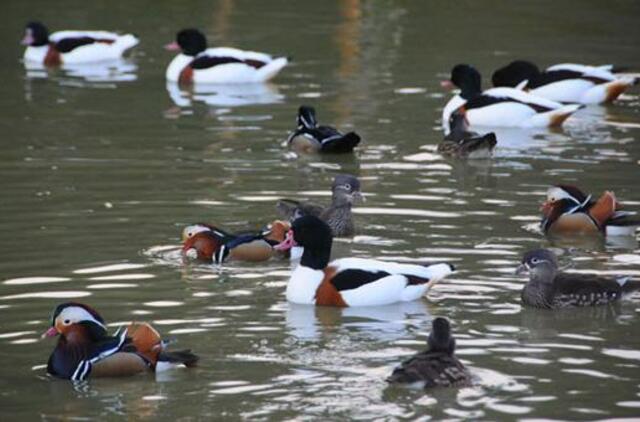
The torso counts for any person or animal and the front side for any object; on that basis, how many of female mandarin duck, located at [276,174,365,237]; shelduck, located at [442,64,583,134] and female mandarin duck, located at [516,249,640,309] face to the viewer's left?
2

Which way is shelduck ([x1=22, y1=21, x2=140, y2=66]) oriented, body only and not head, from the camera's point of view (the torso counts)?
to the viewer's left

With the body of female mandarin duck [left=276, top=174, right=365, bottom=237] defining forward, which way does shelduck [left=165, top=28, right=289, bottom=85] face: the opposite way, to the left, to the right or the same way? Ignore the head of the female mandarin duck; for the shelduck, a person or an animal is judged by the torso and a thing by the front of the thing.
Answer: the opposite way

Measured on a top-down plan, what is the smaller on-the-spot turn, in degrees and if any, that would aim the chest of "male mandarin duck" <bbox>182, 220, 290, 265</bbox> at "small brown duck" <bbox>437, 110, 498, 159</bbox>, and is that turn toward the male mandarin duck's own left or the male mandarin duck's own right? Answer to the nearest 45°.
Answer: approximately 135° to the male mandarin duck's own right

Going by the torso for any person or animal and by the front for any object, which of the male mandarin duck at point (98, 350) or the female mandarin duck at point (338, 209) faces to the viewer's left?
the male mandarin duck

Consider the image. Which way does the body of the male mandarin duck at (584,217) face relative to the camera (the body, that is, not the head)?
to the viewer's left

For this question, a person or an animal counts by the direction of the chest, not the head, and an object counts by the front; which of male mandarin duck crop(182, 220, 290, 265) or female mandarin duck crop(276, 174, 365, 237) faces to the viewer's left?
the male mandarin duck

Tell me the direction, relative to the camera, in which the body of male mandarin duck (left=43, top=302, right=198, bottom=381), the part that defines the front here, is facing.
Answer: to the viewer's left

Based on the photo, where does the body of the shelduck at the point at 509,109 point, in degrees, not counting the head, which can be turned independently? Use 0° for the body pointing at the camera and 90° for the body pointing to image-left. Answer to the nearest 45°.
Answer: approximately 90°

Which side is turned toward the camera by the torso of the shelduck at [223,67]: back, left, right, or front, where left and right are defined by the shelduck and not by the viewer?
left

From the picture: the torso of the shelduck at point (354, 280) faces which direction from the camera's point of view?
to the viewer's left

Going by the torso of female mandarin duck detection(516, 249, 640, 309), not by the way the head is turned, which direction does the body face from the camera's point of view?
to the viewer's left
